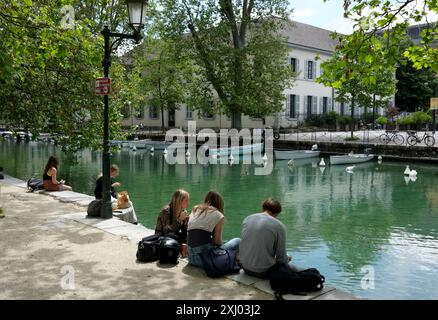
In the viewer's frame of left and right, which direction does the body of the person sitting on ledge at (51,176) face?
facing to the right of the viewer

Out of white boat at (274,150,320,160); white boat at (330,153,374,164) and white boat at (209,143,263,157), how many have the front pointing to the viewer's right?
3

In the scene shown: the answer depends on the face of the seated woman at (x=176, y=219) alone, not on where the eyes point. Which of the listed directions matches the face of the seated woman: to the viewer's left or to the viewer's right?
to the viewer's right

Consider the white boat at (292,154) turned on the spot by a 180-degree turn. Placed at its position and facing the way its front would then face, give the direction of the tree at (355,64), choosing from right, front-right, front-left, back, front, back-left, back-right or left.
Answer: left

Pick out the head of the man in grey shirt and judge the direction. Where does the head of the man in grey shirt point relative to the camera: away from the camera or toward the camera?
away from the camera

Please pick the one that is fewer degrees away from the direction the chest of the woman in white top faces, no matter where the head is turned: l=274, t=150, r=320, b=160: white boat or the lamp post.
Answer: the white boat

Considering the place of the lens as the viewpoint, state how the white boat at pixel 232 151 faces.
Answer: facing to the right of the viewer
